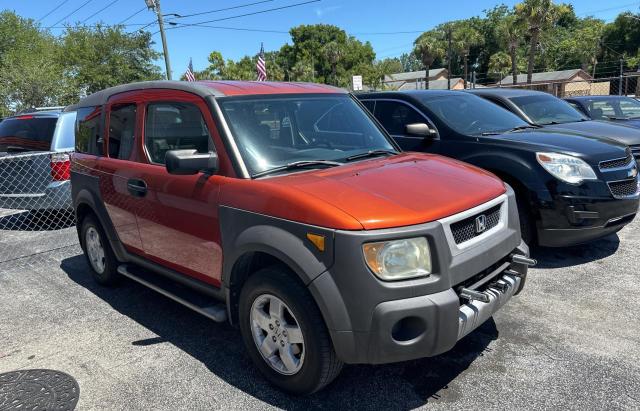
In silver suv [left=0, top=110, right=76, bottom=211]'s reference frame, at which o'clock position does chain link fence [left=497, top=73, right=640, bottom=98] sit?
The chain link fence is roughly at 1 o'clock from the silver suv.

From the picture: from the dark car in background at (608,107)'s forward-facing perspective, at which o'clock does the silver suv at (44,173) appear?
The silver suv is roughly at 3 o'clock from the dark car in background.

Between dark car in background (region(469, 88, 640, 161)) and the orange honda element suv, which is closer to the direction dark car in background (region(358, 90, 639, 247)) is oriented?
the orange honda element suv

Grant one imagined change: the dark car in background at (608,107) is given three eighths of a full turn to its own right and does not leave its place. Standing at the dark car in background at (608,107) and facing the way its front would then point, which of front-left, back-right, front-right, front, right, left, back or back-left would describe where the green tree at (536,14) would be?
right

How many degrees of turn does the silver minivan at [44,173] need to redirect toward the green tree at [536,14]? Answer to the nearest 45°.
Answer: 0° — it already faces it

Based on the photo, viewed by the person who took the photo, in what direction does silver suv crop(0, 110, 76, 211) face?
facing away from the viewer and to the right of the viewer

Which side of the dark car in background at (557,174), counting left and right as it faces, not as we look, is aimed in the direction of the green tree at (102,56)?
back

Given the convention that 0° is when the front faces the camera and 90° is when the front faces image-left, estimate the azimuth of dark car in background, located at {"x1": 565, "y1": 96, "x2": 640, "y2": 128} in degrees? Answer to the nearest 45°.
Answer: approximately 315°

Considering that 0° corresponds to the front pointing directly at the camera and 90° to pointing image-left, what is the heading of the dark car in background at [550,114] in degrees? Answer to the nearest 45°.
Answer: approximately 315°

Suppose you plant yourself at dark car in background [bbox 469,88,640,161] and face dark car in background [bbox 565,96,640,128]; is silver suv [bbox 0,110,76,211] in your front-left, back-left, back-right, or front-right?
back-left

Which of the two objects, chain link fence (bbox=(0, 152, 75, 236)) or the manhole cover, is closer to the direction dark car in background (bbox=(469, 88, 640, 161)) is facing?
the manhole cover

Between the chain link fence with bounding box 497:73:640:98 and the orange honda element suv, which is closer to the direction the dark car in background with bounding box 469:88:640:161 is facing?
the orange honda element suv

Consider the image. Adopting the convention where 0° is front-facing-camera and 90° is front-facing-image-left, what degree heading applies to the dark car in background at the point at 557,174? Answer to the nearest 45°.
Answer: approximately 315°

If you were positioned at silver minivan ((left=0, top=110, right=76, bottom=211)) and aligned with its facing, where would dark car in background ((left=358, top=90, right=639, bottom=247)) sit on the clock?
The dark car in background is roughly at 3 o'clock from the silver minivan.
